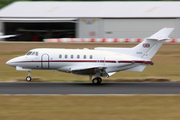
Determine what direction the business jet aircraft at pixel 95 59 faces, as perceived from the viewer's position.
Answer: facing to the left of the viewer
